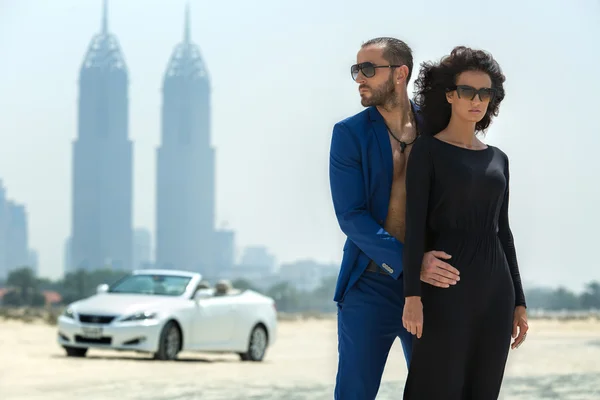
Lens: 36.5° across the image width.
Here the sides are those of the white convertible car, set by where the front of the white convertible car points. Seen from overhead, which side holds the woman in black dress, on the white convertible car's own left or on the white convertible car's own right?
on the white convertible car's own left

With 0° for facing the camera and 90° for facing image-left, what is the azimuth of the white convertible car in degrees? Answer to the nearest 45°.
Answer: approximately 45°

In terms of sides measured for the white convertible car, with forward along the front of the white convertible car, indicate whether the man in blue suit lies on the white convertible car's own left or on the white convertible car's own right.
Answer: on the white convertible car's own left

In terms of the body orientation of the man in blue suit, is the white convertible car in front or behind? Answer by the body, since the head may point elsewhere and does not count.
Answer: behind
